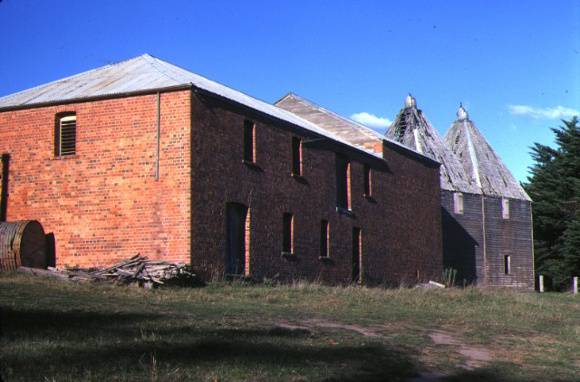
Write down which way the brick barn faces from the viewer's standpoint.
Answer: facing the viewer and to the right of the viewer
